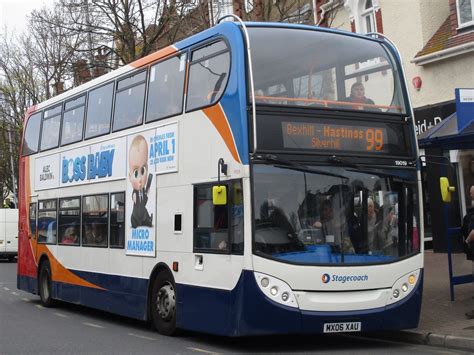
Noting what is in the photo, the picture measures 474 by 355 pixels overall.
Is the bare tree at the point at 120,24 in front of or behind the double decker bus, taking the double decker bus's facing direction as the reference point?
behind

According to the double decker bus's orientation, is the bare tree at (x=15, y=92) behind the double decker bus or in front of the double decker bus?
behind

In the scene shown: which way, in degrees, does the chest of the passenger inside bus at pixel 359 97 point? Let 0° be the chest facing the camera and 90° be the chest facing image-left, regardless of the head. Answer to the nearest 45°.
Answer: approximately 315°

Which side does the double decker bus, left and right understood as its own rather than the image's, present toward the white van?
back

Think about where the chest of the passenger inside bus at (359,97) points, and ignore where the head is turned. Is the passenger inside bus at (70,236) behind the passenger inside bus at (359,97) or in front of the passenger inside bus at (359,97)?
behind

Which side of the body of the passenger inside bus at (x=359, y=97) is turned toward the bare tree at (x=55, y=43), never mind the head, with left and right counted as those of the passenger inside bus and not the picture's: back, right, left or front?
back

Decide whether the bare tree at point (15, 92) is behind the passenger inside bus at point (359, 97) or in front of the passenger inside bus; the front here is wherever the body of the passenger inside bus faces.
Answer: behind

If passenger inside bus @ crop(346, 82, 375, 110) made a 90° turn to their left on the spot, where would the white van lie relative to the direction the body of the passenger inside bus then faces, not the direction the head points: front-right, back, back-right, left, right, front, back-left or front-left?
left
